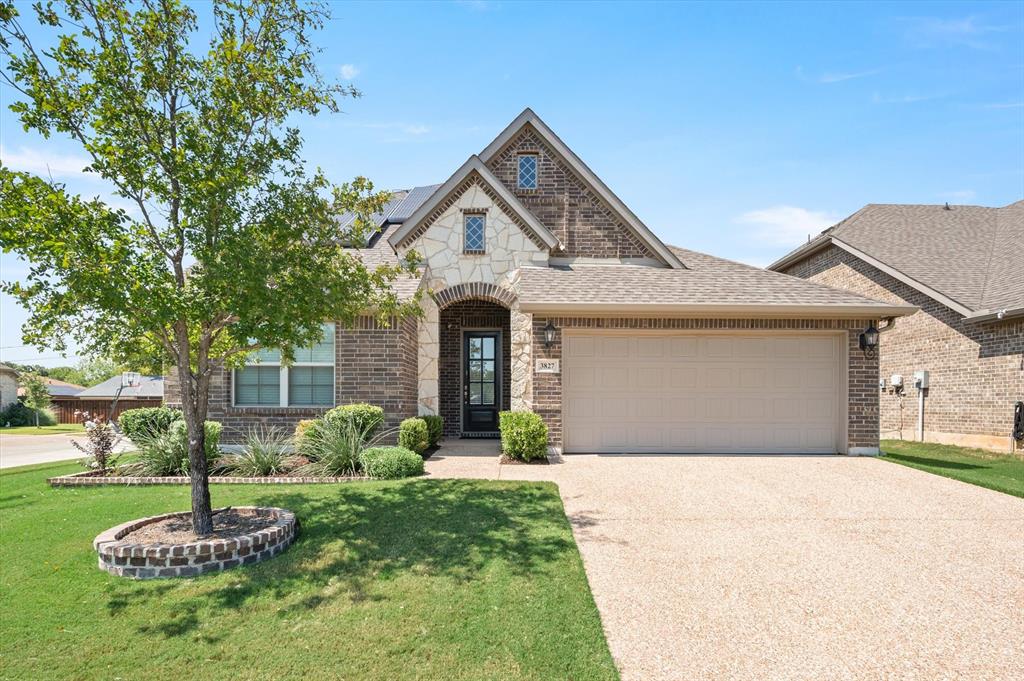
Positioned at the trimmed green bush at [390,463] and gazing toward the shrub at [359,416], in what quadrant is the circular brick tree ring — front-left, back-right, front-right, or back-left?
back-left

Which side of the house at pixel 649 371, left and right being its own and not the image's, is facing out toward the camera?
front

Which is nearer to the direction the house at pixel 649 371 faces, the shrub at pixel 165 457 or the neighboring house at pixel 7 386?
the shrub

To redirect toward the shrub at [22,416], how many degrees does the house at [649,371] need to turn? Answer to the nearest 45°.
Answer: approximately 135° to its right

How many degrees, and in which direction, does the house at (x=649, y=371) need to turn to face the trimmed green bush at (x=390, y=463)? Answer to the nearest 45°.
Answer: approximately 45° to its right

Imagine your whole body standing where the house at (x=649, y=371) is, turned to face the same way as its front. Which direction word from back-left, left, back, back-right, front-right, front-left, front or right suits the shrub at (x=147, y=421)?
right

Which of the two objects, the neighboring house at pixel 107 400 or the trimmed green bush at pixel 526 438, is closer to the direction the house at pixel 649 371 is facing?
the trimmed green bush

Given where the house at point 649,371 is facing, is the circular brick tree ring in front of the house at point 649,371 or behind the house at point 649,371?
in front

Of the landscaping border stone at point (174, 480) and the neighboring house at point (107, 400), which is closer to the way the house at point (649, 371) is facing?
the landscaping border stone

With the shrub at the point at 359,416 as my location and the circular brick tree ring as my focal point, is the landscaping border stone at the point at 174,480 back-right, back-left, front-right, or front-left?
front-right

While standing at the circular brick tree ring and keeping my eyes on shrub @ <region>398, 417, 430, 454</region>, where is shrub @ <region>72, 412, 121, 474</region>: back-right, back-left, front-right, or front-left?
front-left
